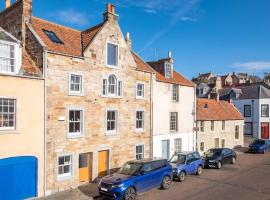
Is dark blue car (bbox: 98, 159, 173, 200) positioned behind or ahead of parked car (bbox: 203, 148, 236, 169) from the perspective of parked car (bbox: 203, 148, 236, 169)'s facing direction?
ahead

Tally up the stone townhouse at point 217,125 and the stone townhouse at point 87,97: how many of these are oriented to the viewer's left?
0

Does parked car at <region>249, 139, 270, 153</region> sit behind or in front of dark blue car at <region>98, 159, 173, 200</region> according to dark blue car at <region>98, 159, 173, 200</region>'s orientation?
behind

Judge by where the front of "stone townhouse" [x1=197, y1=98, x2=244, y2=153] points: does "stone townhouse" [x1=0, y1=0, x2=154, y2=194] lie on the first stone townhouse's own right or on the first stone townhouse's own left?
on the first stone townhouse's own right

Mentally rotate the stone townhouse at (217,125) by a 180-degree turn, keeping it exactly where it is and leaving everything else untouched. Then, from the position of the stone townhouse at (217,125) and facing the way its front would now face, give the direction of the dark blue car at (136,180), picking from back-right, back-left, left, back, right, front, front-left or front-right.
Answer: back-left

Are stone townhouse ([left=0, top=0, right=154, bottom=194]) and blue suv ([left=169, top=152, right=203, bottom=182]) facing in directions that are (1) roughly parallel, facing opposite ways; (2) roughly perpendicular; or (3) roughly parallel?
roughly perpendicular

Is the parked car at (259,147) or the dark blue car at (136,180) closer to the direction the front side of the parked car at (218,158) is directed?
the dark blue car

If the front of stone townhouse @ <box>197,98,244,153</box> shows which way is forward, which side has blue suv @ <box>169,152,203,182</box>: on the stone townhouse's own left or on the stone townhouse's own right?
on the stone townhouse's own right

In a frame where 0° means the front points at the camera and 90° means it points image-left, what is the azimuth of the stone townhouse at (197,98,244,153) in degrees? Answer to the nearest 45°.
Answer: approximately 315°

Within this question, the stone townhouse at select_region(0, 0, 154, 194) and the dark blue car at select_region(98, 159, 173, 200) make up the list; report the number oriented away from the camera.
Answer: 0

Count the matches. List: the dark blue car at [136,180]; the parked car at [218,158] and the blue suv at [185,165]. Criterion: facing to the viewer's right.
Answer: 0

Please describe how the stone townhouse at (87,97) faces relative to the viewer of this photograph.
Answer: facing the viewer and to the right of the viewer

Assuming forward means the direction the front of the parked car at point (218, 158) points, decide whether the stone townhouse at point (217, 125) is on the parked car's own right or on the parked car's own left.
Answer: on the parked car's own right

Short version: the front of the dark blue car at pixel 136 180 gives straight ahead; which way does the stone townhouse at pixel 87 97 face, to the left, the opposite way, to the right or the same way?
to the left
